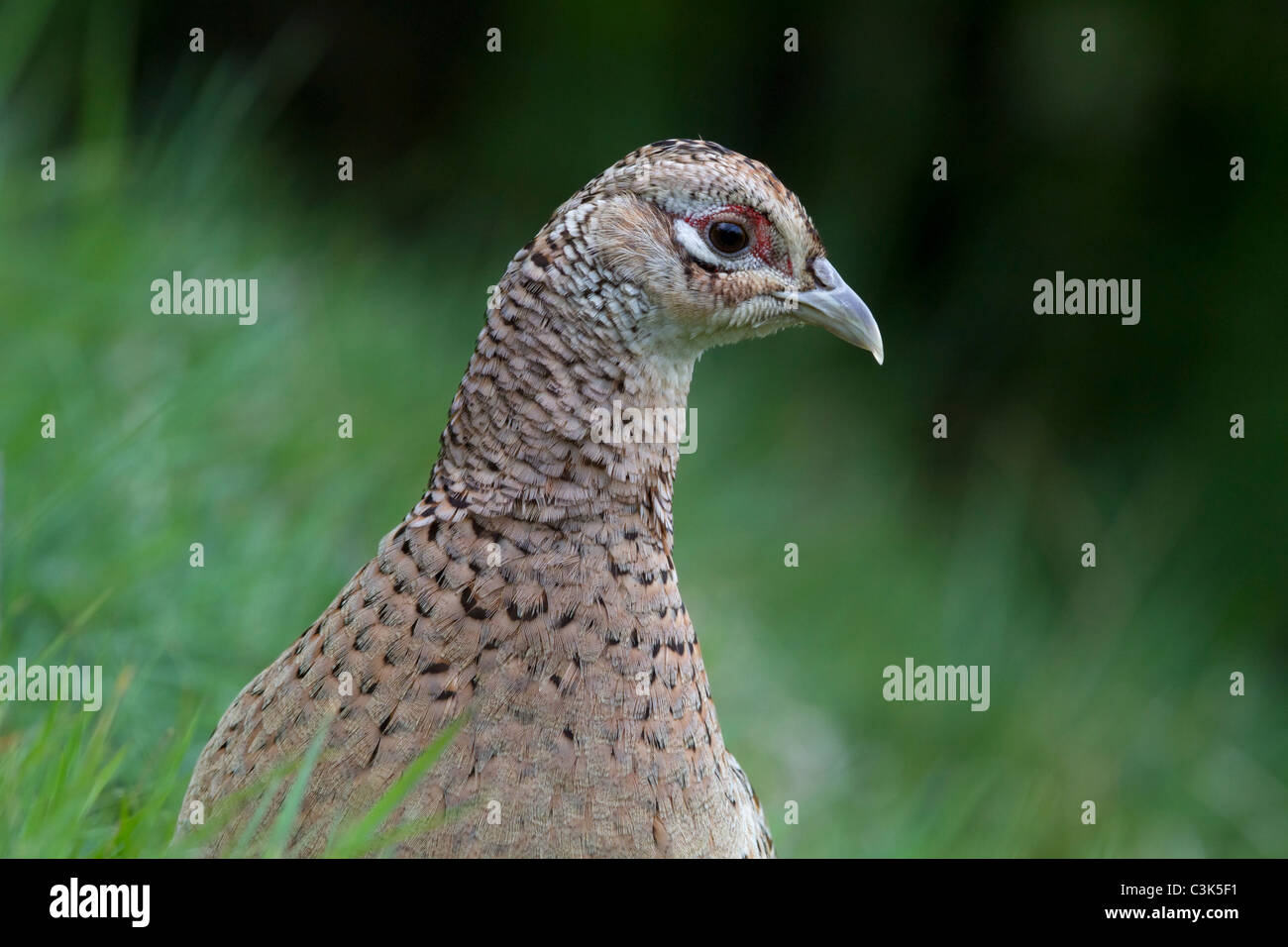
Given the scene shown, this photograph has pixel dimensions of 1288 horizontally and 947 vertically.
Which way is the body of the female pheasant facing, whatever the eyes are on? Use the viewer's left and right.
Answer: facing to the right of the viewer
